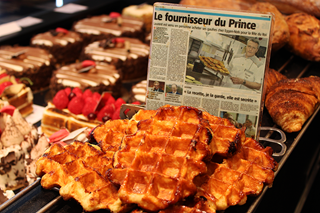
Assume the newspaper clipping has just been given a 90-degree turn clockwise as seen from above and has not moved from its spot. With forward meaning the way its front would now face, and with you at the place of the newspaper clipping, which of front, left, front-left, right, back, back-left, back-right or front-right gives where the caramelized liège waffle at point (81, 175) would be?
front-left

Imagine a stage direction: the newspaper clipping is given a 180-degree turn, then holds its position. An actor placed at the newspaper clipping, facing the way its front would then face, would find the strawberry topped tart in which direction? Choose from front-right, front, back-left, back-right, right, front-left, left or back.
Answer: front-left

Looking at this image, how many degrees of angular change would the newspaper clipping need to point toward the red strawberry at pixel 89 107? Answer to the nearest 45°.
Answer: approximately 135° to its right

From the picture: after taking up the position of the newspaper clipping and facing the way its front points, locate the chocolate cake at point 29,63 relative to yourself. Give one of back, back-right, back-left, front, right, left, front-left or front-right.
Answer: back-right

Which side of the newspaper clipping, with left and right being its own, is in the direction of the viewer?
front

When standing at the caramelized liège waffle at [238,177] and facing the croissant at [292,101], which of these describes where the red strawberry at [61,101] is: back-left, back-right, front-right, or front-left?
front-left

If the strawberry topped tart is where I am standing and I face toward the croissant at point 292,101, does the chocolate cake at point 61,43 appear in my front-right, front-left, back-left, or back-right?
back-left

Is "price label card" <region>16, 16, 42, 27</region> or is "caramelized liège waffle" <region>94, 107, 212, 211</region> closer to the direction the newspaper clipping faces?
the caramelized liège waffle

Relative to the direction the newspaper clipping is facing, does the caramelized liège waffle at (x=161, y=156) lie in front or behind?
in front

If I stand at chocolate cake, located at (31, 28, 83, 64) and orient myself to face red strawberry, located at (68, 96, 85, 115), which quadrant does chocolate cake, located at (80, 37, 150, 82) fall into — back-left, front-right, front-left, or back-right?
front-left
